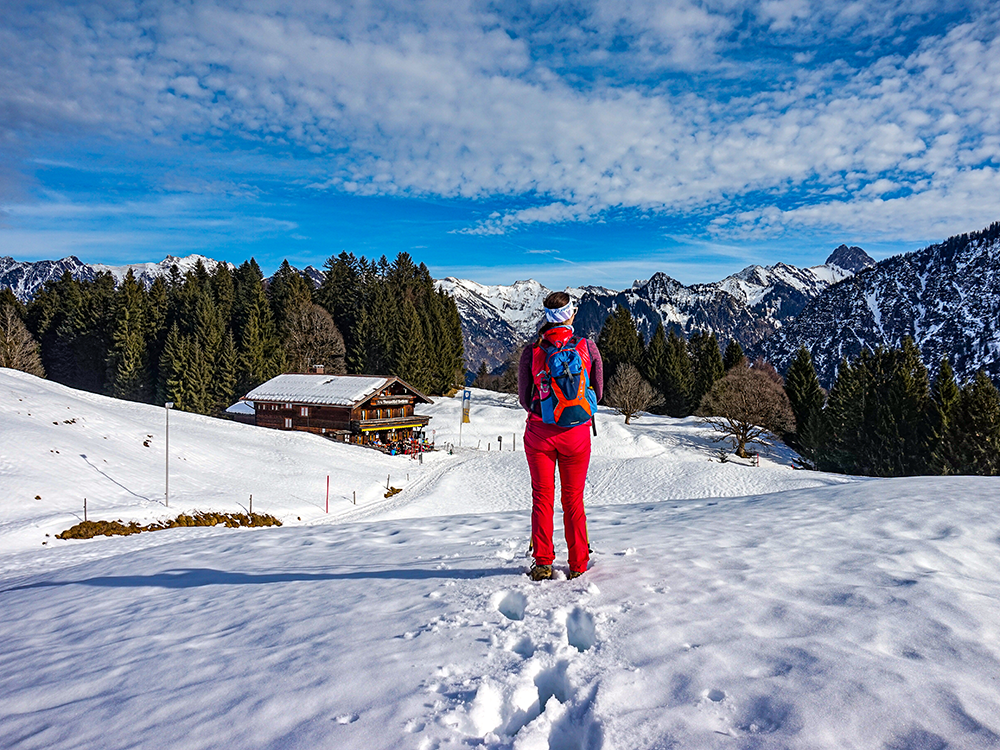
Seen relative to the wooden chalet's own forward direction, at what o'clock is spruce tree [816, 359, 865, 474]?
The spruce tree is roughly at 11 o'clock from the wooden chalet.

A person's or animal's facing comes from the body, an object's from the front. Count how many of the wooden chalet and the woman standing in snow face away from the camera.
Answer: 1

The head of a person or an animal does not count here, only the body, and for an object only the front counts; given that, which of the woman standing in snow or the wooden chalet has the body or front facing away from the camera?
the woman standing in snow

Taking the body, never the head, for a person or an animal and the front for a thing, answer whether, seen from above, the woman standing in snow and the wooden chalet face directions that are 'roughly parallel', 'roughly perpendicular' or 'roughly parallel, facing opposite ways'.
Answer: roughly perpendicular

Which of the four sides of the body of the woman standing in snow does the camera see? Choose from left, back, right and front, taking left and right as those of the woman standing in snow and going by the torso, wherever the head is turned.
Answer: back
